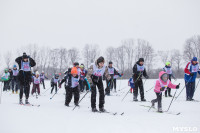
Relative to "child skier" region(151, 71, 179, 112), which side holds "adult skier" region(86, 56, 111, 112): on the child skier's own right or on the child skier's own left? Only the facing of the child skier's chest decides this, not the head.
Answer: on the child skier's own right

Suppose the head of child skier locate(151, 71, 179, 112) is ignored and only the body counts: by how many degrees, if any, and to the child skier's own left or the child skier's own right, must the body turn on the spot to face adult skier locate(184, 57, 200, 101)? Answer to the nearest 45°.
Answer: approximately 135° to the child skier's own left

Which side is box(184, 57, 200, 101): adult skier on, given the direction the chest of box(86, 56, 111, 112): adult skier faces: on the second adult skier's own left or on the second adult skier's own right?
on the second adult skier's own left

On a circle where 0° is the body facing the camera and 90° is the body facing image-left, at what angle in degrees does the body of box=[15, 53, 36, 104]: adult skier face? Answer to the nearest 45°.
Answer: approximately 0°

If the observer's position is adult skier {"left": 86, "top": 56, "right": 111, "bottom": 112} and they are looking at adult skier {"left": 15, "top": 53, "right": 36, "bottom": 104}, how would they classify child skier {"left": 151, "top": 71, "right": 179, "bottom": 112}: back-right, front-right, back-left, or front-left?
back-right

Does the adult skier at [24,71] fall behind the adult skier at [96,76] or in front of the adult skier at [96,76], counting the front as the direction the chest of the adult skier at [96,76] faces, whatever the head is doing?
behind
